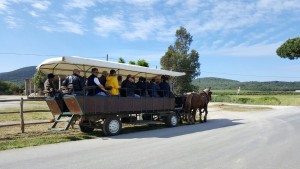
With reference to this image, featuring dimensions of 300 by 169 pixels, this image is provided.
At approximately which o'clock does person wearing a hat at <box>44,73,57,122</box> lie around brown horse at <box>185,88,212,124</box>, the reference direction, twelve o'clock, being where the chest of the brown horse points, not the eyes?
The person wearing a hat is roughly at 6 o'clock from the brown horse.

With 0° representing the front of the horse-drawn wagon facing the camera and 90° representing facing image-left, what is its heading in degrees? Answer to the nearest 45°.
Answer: approximately 225°

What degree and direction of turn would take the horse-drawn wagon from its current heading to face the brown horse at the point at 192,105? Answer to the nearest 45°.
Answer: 0° — it already faces it

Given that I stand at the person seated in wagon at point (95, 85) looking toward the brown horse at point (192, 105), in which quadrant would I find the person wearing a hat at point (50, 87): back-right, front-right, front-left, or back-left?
back-left

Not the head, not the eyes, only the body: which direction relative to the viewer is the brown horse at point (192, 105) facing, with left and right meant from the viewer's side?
facing away from the viewer and to the right of the viewer

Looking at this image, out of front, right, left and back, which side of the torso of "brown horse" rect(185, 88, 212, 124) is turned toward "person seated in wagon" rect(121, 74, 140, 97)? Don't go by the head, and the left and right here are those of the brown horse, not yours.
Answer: back
